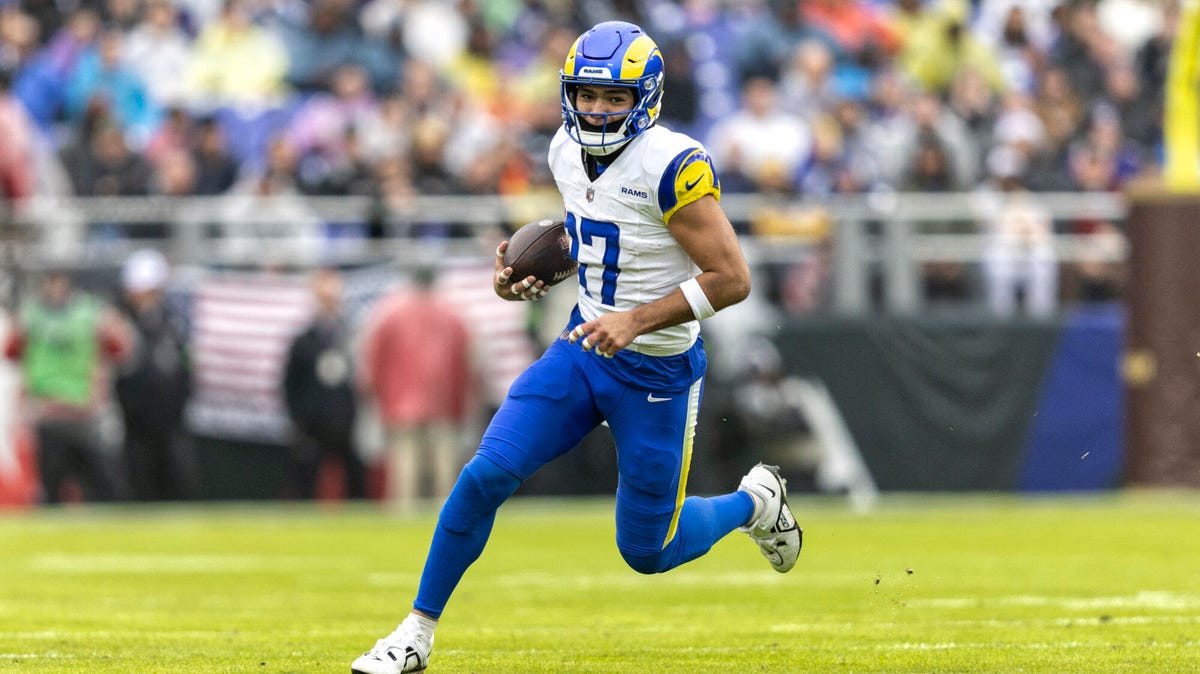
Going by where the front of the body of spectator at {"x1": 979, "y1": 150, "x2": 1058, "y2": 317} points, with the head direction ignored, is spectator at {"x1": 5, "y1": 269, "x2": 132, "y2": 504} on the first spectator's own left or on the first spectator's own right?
on the first spectator's own right

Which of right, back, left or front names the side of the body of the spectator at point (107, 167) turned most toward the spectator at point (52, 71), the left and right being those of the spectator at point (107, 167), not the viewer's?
back

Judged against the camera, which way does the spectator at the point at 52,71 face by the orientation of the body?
toward the camera

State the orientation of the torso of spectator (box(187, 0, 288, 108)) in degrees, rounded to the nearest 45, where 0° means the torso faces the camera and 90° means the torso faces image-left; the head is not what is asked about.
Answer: approximately 0°

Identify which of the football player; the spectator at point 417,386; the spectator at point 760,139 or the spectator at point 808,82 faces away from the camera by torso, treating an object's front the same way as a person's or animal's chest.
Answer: the spectator at point 417,386

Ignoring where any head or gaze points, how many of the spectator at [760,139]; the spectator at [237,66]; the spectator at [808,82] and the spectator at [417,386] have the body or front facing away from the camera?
1

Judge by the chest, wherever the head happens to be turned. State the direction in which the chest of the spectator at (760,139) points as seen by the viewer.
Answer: toward the camera

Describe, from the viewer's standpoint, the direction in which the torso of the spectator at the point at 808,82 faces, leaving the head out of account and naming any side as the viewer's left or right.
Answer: facing the viewer

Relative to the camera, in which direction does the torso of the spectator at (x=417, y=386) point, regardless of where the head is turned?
away from the camera

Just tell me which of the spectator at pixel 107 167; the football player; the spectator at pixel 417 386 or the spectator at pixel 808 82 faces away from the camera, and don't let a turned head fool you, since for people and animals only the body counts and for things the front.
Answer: the spectator at pixel 417 386

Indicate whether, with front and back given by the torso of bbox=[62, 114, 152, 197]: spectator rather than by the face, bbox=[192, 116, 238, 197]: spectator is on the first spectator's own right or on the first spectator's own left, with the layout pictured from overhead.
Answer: on the first spectator's own left

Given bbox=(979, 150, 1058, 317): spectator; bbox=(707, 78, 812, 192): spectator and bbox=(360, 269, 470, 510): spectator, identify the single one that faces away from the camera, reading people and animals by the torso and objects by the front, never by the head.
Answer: bbox=(360, 269, 470, 510): spectator

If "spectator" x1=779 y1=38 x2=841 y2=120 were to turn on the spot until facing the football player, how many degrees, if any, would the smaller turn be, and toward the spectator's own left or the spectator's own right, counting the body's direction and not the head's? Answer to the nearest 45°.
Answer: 0° — they already face them
